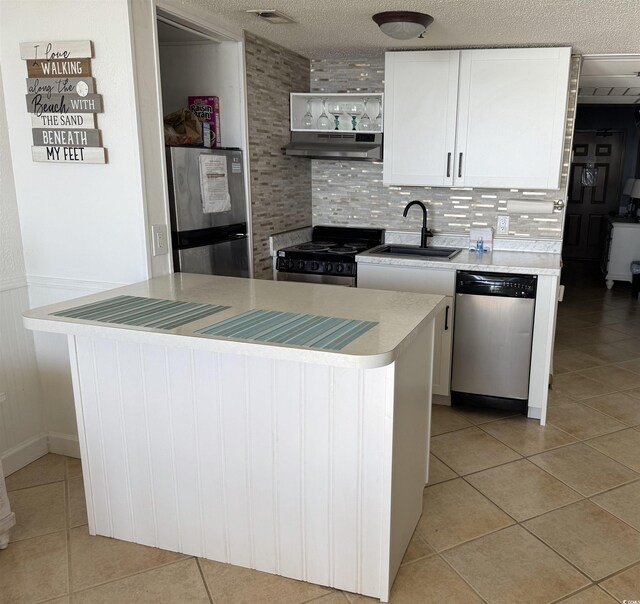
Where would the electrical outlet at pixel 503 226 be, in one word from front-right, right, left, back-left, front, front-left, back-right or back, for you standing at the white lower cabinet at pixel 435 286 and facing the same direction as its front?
back-left

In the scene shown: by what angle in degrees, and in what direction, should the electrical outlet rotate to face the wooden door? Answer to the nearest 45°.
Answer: approximately 180°

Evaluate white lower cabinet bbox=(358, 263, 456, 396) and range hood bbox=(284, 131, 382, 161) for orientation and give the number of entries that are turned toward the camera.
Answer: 2

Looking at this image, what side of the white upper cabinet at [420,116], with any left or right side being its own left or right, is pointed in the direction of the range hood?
right

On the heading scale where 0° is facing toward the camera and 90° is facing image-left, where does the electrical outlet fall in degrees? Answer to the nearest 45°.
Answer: approximately 0°

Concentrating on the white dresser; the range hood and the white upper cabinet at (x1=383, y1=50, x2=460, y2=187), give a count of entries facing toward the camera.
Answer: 2

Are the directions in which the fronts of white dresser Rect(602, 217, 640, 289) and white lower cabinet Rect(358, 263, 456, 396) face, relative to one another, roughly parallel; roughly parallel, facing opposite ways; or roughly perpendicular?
roughly perpendicular

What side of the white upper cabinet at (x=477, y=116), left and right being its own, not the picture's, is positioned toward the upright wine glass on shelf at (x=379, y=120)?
right

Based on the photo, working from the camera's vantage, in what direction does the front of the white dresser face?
facing to the left of the viewer

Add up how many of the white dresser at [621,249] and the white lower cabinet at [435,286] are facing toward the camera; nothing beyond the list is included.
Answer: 1

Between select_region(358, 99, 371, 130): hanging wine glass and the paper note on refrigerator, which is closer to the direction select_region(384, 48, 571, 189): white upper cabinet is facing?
the paper note on refrigerator
